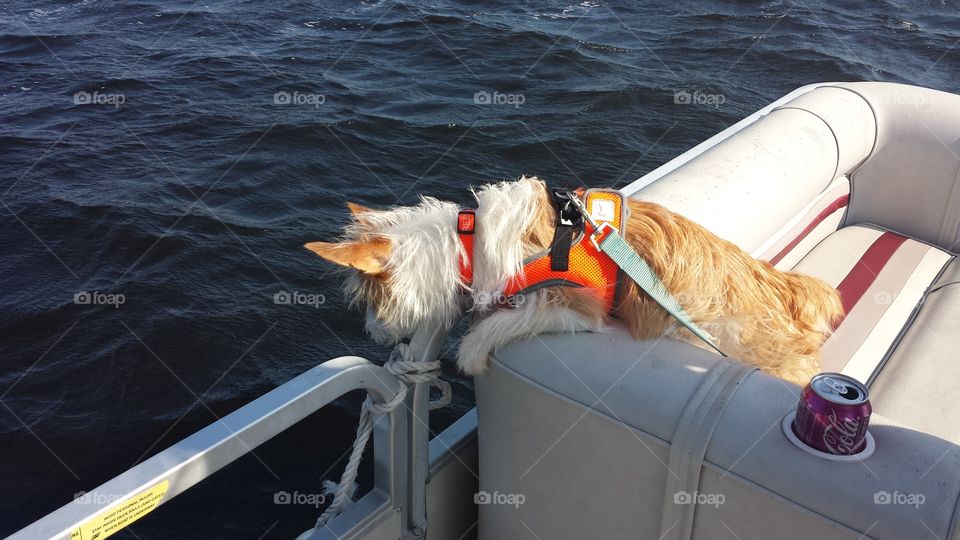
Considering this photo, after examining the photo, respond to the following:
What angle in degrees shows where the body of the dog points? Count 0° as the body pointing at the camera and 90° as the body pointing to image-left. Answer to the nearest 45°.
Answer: approximately 90°

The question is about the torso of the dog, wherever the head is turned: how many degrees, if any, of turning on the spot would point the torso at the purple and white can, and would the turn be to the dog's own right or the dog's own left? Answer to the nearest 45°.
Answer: approximately 135° to the dog's own left
